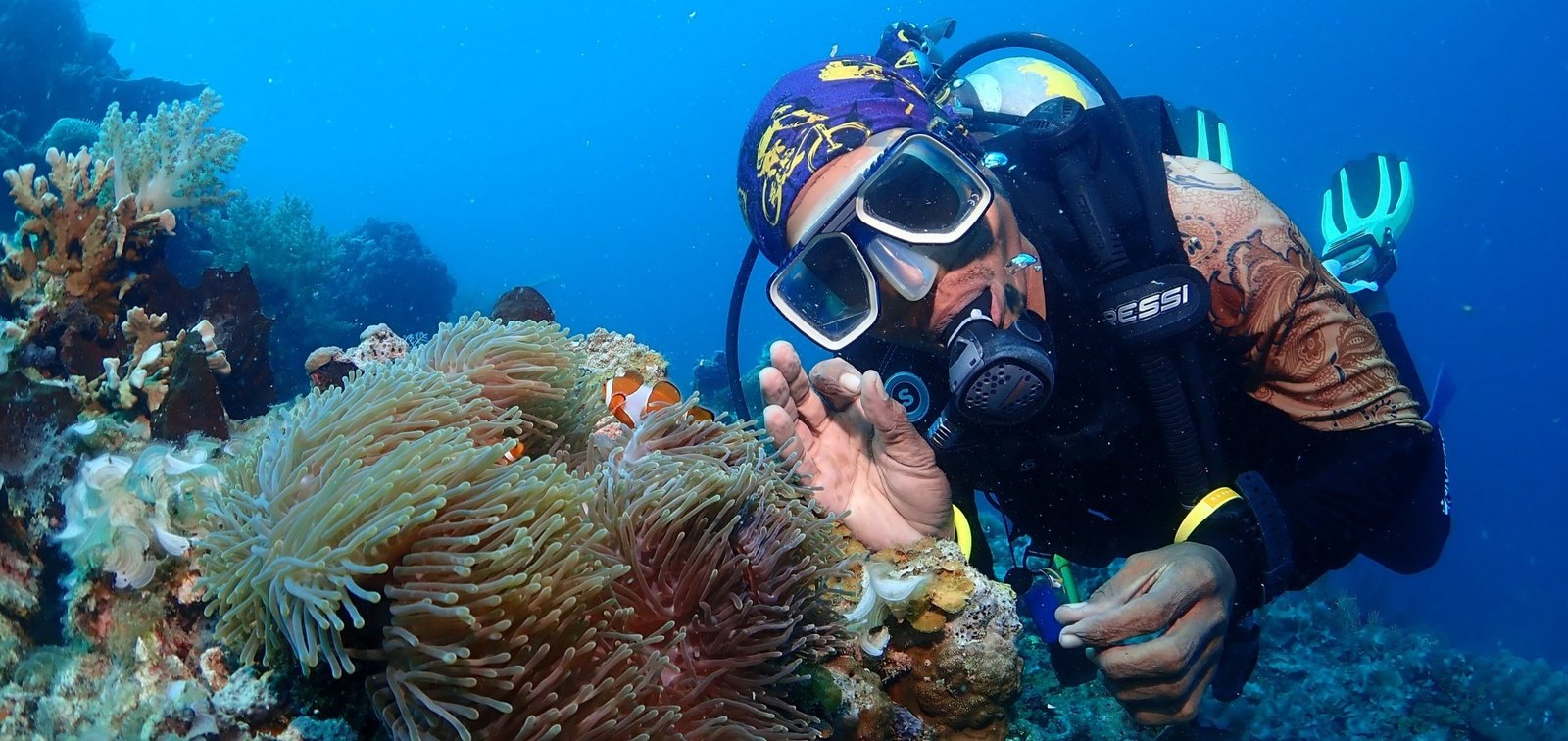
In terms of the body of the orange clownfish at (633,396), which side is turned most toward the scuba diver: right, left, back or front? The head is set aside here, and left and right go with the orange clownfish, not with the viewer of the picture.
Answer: back

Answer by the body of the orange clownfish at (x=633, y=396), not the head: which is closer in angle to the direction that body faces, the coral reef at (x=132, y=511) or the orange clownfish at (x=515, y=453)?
the coral reef

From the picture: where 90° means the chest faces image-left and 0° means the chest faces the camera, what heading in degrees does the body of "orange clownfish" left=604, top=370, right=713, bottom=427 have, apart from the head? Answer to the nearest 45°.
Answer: approximately 90°

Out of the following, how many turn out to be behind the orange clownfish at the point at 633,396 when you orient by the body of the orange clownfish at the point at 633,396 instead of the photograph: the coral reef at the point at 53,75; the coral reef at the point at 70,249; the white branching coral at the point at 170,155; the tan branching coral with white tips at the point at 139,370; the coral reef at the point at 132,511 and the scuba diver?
1

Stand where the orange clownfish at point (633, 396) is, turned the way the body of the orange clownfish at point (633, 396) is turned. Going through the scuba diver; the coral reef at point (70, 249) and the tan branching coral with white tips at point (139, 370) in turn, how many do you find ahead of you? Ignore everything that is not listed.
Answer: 2

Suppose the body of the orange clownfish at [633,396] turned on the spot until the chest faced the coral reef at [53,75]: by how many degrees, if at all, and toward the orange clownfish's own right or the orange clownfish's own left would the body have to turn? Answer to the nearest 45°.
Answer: approximately 45° to the orange clownfish's own right

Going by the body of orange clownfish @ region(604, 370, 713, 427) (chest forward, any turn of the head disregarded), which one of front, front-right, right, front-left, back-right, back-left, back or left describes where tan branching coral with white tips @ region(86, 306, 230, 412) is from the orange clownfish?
front

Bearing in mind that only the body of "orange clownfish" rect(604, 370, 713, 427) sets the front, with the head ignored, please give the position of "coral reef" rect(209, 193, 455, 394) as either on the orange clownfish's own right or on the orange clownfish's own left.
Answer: on the orange clownfish's own right

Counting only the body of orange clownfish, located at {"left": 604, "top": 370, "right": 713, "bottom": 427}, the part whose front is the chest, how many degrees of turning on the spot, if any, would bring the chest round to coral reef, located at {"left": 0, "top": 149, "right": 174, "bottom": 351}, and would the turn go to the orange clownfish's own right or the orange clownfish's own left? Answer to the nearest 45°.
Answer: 0° — it already faces it

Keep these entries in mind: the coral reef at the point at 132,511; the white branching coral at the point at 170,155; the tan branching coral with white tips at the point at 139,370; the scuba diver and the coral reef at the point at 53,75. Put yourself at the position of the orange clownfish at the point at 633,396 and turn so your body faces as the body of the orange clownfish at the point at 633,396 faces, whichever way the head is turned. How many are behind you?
1

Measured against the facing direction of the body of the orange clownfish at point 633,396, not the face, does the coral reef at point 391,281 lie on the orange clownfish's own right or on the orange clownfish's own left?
on the orange clownfish's own right
